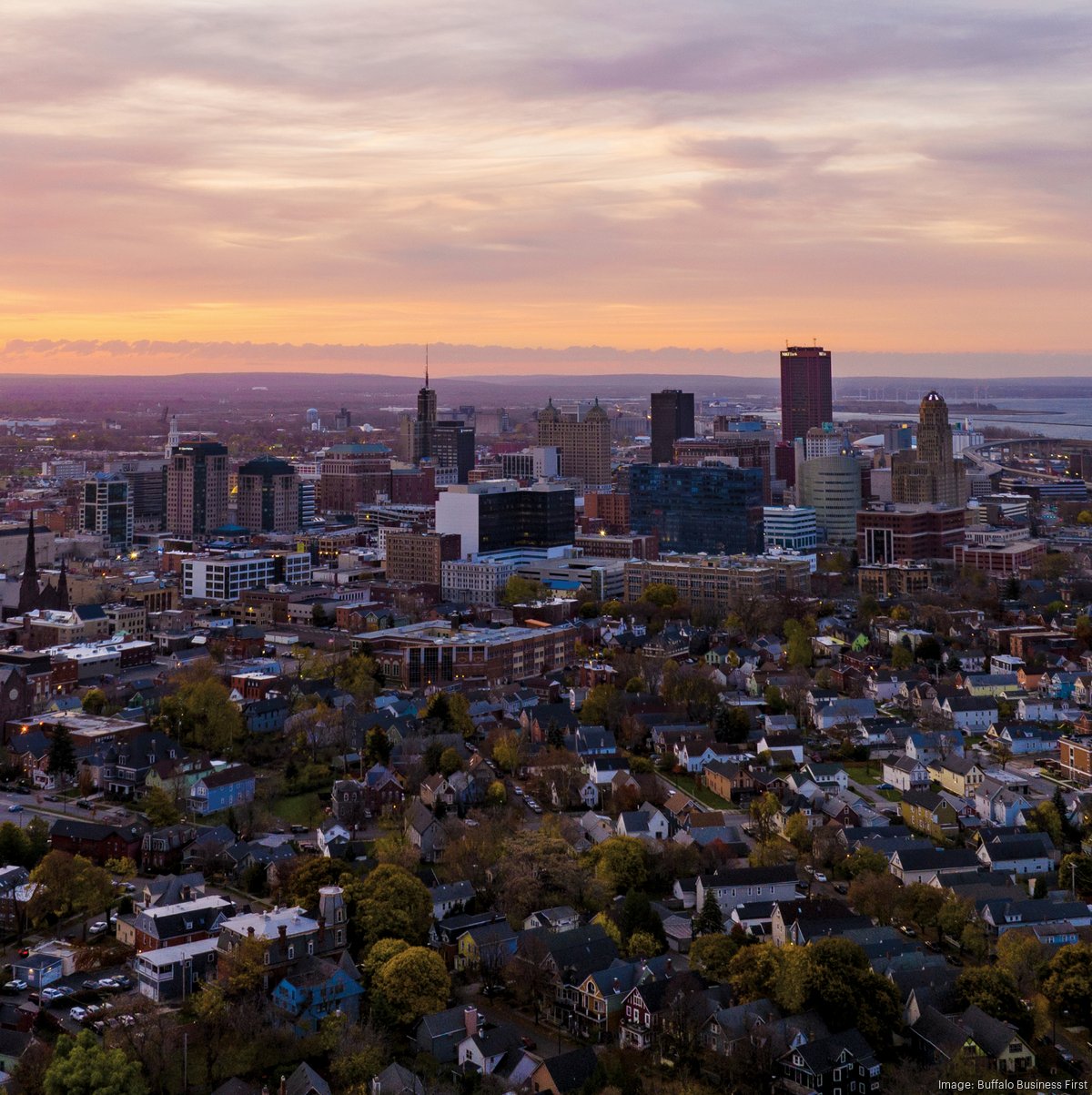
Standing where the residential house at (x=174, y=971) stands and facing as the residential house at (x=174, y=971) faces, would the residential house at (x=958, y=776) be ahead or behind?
behind

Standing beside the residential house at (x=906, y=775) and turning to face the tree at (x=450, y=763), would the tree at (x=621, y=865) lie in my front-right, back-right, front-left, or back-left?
front-left

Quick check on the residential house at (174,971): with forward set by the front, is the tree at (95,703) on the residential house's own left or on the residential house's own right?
on the residential house's own right

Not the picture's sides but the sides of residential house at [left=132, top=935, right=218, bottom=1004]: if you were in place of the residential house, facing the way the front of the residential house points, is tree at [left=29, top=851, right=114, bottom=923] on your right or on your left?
on your right

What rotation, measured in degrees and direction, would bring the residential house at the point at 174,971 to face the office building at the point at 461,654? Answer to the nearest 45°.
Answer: approximately 135° to its right

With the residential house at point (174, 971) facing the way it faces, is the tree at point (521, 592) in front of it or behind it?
behind

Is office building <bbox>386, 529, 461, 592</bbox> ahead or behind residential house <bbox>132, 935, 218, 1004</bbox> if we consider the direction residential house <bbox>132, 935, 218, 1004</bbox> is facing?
behind

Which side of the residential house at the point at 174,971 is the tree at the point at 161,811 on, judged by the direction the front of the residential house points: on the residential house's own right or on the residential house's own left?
on the residential house's own right

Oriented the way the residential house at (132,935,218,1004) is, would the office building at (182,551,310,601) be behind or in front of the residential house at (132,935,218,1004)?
behind

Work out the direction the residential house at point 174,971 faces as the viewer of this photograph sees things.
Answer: facing the viewer and to the left of the viewer

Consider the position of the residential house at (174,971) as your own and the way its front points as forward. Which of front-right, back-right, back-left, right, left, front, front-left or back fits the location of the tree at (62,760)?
back-right
